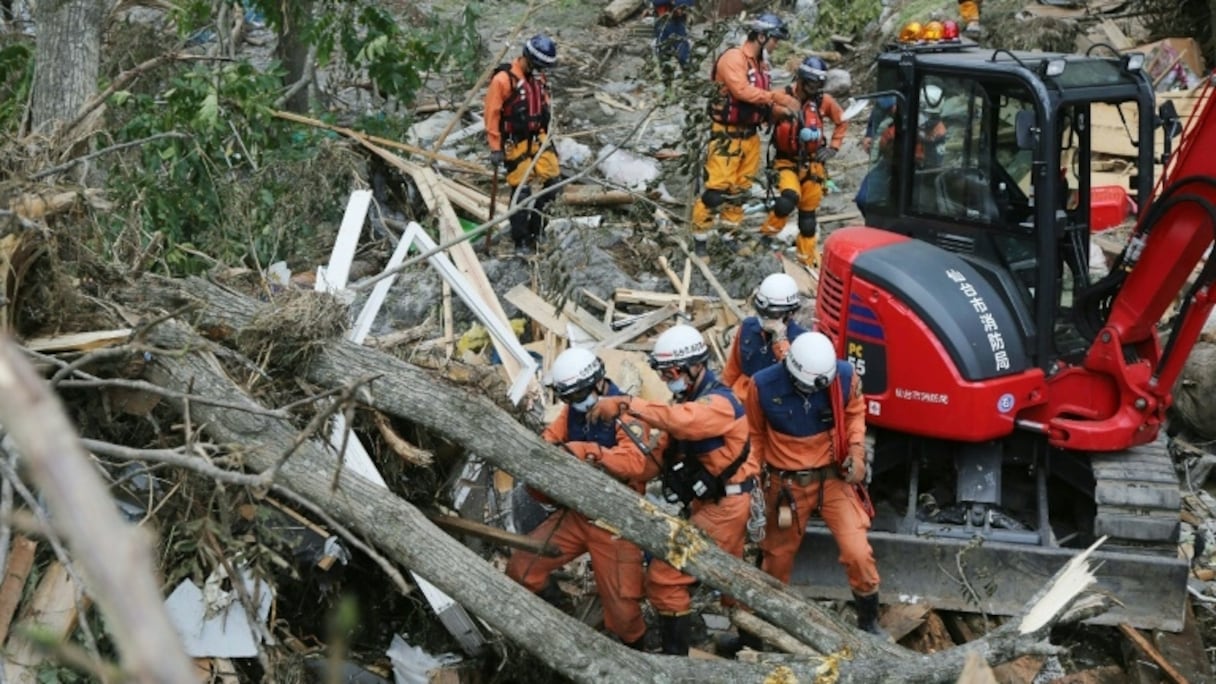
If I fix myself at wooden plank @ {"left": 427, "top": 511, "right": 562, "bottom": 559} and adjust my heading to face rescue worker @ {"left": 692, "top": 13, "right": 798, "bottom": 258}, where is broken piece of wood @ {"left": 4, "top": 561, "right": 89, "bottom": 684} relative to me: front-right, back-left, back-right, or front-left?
back-left

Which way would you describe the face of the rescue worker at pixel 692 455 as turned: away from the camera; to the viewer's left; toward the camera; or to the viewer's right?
to the viewer's left

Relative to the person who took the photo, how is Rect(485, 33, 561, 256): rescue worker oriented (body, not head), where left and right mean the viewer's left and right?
facing the viewer and to the right of the viewer

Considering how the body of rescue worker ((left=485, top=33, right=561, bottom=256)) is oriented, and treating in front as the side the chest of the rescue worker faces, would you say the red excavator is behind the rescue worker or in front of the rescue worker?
in front

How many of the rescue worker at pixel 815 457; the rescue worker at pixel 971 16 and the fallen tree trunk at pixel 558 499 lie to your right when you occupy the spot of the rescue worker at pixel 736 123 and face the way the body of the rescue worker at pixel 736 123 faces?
2

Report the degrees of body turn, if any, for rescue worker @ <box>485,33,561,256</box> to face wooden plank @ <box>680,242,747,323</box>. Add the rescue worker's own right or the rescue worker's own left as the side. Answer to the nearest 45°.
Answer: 0° — they already face it

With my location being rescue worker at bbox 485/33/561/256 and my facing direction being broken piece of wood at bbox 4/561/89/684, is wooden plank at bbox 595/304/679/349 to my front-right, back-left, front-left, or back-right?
front-left

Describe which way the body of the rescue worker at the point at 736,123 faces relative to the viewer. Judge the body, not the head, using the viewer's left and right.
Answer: facing to the right of the viewer
